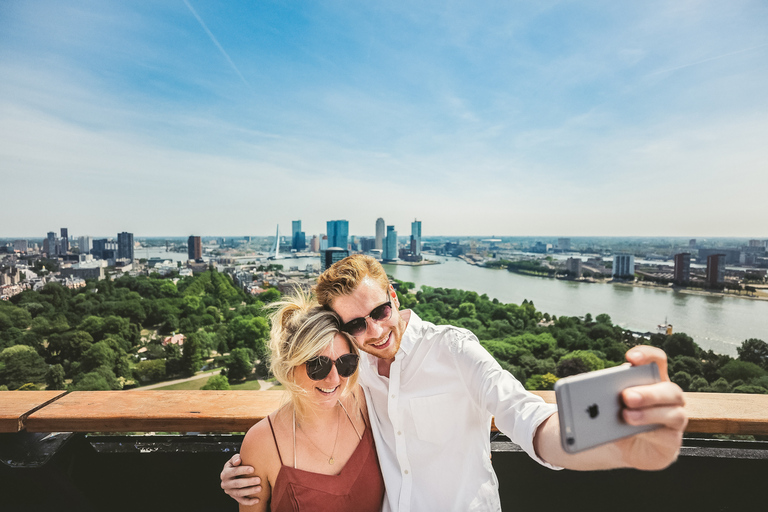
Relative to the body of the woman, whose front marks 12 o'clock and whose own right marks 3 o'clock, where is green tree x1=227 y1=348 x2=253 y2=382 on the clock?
The green tree is roughly at 7 o'clock from the woman.

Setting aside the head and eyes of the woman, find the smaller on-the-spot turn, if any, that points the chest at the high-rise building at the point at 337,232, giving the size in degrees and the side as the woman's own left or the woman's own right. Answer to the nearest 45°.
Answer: approximately 135° to the woman's own left

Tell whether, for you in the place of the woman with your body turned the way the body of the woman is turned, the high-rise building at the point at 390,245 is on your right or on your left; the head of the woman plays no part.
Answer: on your left

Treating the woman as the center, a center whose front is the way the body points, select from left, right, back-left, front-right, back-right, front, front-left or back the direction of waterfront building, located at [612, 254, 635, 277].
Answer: left

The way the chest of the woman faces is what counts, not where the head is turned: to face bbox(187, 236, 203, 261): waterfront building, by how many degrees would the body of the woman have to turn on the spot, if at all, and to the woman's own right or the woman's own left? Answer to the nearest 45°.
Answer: approximately 135° to the woman's own left

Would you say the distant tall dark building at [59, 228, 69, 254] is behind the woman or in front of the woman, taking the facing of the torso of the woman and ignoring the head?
behind

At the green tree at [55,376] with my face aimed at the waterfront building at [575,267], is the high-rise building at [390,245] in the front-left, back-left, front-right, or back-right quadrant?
front-left

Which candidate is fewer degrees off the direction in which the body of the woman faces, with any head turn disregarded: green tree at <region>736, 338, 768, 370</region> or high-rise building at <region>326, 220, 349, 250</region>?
the green tree

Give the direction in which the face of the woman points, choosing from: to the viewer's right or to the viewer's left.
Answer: to the viewer's right

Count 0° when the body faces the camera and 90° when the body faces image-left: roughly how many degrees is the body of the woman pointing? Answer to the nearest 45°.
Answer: approximately 315°

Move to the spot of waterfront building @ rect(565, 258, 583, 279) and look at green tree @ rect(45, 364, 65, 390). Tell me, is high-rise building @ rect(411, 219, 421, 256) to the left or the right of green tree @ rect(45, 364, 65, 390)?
right

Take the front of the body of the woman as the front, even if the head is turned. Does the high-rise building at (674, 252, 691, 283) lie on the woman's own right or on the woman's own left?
on the woman's own left

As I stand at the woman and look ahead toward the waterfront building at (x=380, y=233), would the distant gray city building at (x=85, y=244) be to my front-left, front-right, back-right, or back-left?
front-left

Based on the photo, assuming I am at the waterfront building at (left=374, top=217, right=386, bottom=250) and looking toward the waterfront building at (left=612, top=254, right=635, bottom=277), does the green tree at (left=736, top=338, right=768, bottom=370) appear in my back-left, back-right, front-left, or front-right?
front-right

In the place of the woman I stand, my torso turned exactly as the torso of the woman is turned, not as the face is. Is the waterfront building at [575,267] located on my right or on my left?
on my left

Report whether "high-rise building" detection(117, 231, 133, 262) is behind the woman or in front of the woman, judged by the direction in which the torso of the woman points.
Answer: behind

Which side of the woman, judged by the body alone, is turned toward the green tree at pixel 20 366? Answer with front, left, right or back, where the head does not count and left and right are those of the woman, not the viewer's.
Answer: back
